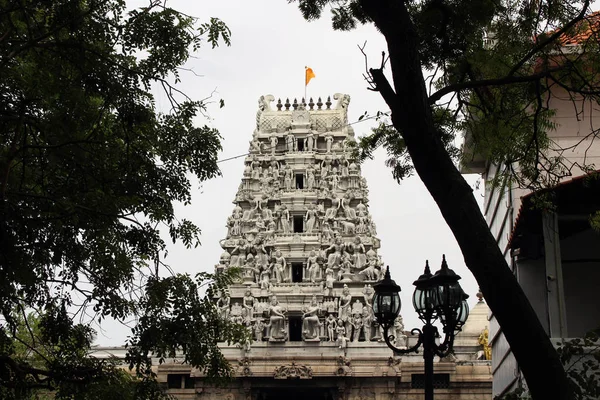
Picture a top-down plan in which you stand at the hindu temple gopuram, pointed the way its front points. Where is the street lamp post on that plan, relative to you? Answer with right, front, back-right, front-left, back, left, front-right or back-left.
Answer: front

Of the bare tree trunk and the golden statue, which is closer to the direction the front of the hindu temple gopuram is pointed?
the bare tree trunk

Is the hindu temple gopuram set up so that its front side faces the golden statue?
no

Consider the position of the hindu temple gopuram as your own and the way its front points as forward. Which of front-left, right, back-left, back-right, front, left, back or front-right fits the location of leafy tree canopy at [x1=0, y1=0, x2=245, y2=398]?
front

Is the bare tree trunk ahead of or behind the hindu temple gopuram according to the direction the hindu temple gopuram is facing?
ahead

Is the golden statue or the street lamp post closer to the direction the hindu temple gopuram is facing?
the street lamp post

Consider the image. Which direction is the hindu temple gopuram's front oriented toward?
toward the camera

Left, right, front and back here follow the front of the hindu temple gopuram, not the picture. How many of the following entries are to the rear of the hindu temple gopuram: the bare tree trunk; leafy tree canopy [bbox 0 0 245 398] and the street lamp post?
0

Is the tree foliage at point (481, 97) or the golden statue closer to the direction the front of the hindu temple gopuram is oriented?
the tree foliage

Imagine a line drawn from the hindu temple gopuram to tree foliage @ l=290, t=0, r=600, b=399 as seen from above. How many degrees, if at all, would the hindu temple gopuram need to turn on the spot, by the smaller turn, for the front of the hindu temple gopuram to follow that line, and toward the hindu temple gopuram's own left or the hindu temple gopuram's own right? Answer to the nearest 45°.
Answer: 0° — it already faces it

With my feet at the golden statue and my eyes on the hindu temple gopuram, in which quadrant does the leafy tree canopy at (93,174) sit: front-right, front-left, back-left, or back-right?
front-left
